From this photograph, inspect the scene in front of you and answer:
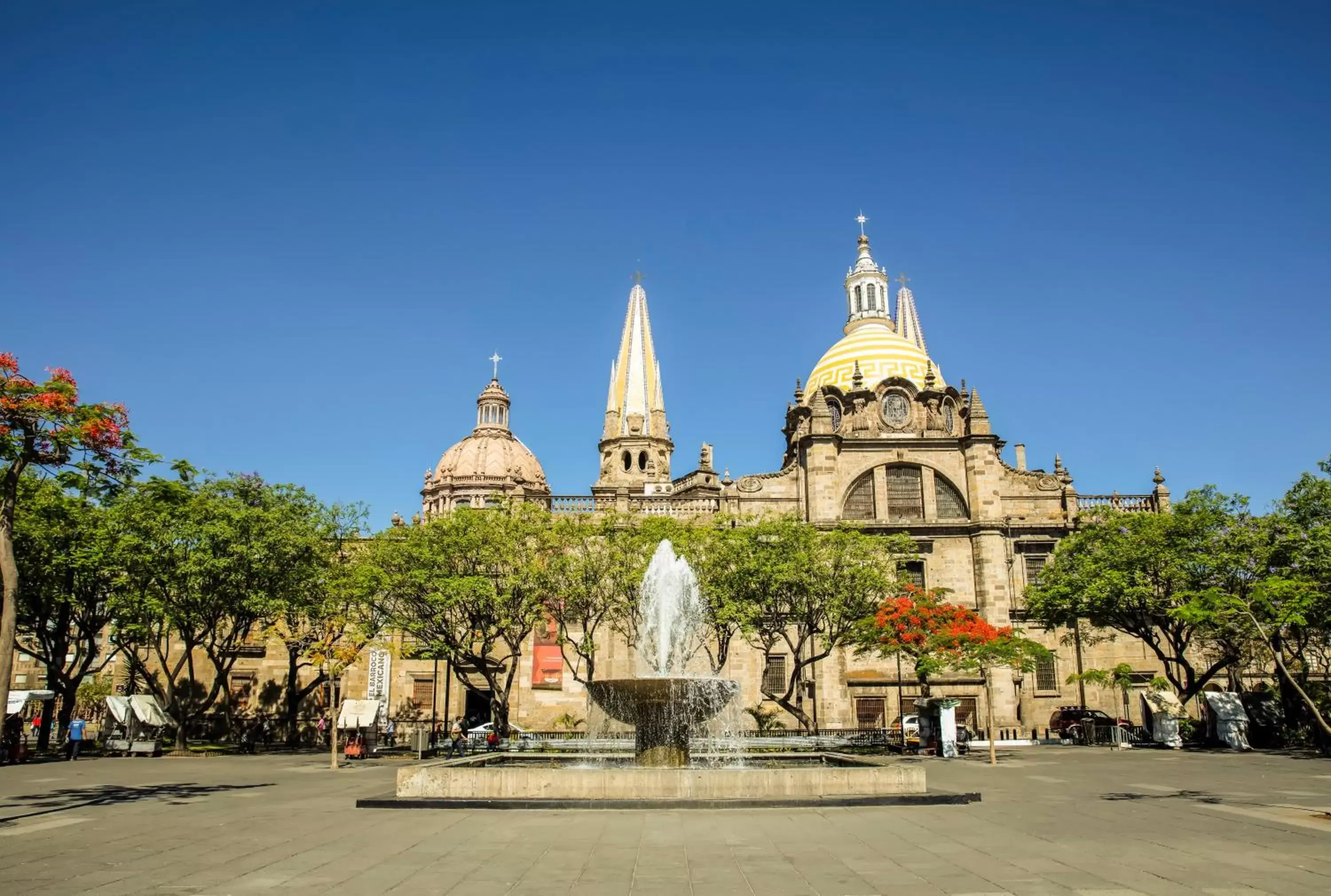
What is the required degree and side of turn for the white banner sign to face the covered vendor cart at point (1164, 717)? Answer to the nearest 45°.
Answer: approximately 45° to its left

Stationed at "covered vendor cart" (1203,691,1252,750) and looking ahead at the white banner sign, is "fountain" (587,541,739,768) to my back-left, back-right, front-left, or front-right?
front-left

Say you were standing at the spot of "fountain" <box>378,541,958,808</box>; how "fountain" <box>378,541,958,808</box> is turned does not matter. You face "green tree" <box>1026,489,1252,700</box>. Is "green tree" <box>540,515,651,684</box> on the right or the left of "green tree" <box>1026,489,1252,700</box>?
left

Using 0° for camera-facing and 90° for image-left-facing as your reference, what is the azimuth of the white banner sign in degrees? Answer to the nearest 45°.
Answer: approximately 0°

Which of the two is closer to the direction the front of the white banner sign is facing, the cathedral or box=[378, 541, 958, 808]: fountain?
the fountain

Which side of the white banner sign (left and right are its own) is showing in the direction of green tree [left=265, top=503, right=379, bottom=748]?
front

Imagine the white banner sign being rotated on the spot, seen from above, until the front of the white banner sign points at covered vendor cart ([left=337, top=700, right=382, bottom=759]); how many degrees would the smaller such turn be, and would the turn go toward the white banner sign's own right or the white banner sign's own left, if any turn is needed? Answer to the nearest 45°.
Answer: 0° — it already faces it

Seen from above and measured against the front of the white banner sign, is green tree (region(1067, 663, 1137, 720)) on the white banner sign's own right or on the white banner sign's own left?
on the white banner sign's own left

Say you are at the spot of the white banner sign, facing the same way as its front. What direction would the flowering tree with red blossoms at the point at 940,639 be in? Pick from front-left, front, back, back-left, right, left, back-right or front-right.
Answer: front-left

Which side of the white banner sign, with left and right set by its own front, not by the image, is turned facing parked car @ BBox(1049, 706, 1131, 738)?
left

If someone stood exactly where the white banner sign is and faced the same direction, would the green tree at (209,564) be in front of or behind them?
in front
